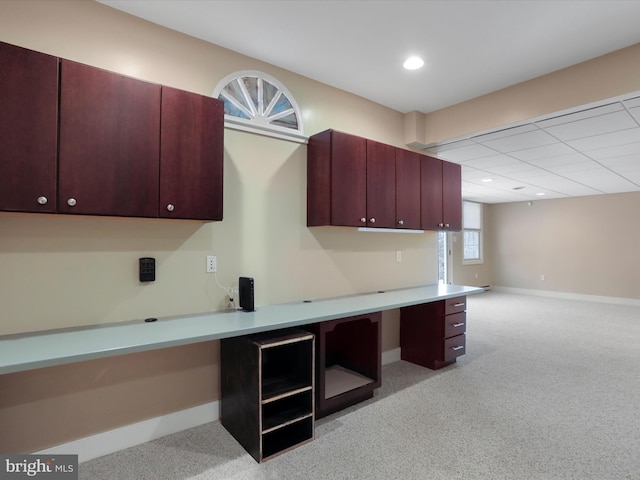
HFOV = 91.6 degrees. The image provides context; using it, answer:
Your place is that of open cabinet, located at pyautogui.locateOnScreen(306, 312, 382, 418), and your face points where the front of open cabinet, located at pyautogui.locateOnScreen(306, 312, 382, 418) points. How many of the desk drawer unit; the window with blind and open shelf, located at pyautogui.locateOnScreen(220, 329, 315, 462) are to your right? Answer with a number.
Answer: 1

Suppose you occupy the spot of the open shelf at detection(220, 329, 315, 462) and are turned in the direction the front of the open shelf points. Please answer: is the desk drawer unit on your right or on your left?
on your left

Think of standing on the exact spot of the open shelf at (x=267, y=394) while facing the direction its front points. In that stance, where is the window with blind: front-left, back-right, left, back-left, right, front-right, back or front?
left

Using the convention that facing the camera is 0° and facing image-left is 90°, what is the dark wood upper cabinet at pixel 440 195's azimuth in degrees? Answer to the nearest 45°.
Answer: approximately 315°

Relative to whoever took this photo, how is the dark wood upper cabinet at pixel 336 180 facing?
facing the viewer and to the right of the viewer

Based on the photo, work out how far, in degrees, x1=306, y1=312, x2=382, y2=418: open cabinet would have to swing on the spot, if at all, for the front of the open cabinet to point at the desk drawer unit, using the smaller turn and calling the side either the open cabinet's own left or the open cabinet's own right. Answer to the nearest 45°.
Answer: approximately 90° to the open cabinet's own left
